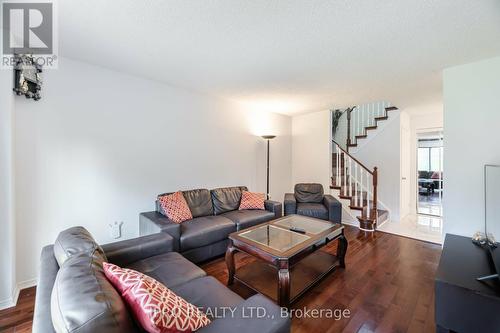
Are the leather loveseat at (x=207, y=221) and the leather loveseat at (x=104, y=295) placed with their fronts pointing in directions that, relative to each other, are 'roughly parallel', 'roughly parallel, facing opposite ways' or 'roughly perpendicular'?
roughly perpendicular

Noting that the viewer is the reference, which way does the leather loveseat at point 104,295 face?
facing away from the viewer and to the right of the viewer

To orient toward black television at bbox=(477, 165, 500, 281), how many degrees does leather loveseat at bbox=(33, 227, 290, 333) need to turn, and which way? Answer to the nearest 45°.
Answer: approximately 45° to its right

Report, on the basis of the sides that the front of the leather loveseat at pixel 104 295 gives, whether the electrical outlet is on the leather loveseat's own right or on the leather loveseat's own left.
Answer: on the leather loveseat's own left

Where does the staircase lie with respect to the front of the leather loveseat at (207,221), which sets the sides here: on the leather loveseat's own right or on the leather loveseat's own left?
on the leather loveseat's own left

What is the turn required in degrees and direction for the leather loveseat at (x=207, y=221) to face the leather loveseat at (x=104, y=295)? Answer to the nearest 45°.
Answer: approximately 45° to its right

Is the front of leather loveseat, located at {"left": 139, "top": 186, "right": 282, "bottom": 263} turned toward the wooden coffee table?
yes
